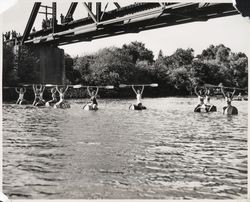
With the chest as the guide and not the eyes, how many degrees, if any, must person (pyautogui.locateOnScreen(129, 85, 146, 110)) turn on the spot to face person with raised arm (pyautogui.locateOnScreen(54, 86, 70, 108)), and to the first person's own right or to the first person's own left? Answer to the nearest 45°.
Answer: approximately 90° to the first person's own right

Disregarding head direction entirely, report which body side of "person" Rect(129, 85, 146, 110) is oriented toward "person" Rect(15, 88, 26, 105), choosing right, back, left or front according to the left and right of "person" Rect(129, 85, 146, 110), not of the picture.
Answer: right

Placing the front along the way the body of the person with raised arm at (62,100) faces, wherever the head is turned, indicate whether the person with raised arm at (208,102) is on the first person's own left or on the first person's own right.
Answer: on the first person's own left

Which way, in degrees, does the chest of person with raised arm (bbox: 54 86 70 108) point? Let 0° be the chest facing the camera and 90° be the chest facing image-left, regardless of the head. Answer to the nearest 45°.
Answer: approximately 0°

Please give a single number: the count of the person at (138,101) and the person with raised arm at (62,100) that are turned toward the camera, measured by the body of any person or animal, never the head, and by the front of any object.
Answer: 2

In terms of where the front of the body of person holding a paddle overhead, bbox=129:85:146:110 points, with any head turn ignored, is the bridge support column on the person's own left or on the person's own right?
on the person's own right

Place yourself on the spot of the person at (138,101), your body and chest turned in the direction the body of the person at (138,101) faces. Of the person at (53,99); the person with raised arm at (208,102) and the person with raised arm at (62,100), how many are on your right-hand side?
2
